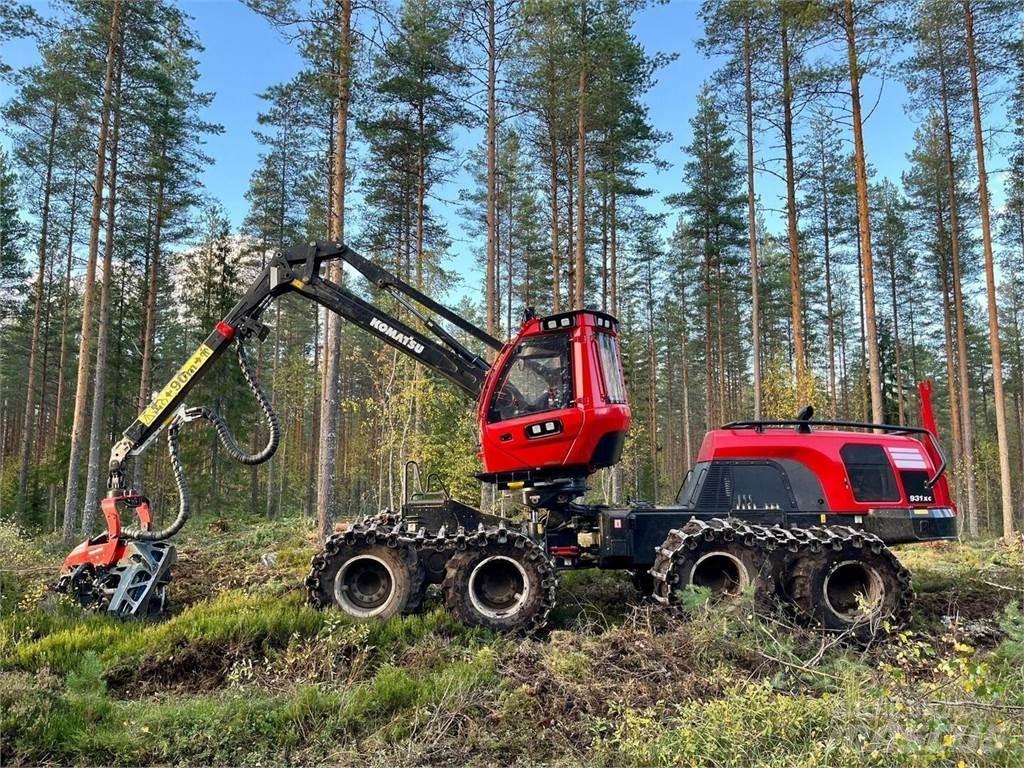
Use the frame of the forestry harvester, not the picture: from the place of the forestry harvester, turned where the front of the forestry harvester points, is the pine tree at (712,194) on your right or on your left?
on your right

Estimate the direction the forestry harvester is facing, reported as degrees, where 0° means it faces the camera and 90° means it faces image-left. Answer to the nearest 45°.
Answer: approximately 90°
